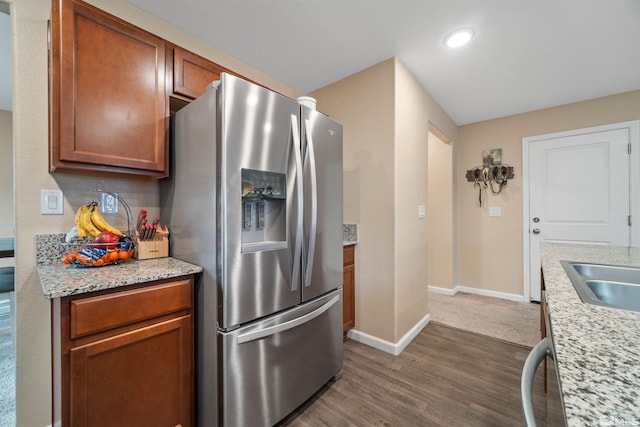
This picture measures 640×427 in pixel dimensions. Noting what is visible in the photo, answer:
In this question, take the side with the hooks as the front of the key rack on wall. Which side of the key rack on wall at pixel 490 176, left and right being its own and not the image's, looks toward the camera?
front

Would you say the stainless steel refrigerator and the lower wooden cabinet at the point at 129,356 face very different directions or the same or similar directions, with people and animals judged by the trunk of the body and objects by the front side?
same or similar directions

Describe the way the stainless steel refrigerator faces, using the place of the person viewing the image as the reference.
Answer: facing the viewer and to the right of the viewer

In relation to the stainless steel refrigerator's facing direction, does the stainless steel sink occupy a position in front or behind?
in front

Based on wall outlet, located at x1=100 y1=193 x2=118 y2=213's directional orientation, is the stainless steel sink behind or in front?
in front

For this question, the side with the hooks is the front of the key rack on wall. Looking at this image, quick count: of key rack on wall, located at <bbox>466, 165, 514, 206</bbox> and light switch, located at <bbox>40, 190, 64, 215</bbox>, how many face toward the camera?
2

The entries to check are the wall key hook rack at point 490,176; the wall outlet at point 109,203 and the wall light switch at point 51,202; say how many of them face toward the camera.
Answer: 3

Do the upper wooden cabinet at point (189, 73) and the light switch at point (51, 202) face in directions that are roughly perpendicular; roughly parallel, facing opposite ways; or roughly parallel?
roughly parallel

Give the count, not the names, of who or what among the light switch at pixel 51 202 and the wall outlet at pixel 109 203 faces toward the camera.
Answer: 2
